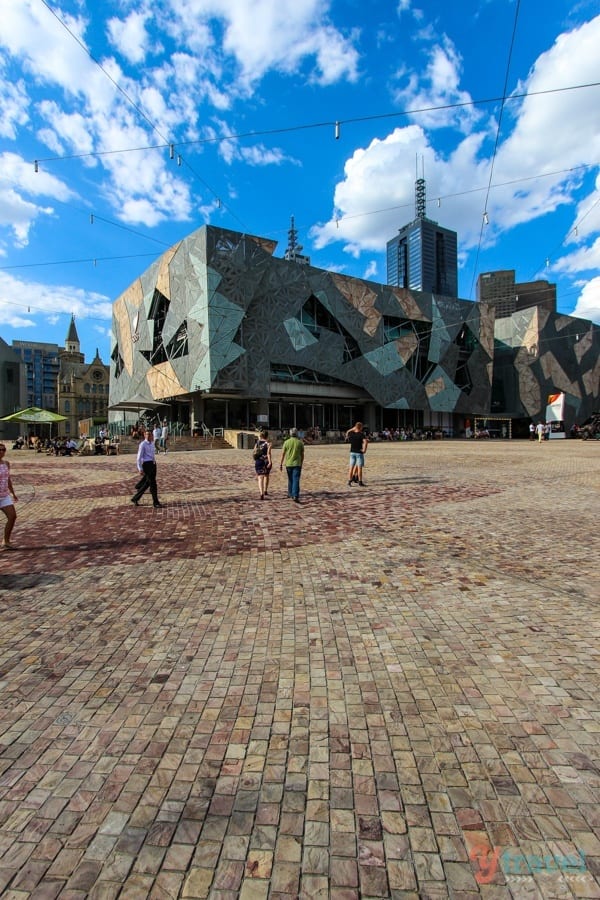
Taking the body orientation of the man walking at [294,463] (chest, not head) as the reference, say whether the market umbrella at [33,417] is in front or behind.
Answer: in front

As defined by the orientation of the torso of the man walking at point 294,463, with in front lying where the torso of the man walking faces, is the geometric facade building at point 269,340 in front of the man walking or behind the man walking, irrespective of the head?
in front

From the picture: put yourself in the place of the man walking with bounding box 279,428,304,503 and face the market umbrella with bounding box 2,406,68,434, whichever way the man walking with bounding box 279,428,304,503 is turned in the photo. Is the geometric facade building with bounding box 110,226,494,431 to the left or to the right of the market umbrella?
right

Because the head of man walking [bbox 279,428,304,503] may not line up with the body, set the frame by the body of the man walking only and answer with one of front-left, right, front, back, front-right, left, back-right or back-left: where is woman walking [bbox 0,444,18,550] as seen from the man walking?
back-left

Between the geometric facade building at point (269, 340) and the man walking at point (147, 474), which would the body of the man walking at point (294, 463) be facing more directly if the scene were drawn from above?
the geometric facade building

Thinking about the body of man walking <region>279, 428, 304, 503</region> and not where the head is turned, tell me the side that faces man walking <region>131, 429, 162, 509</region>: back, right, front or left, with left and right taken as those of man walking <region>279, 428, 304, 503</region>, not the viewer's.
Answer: left

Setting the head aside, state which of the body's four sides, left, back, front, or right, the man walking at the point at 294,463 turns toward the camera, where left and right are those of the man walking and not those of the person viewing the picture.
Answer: back

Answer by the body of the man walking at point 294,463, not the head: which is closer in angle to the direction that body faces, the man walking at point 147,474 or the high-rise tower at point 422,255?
the high-rise tower
